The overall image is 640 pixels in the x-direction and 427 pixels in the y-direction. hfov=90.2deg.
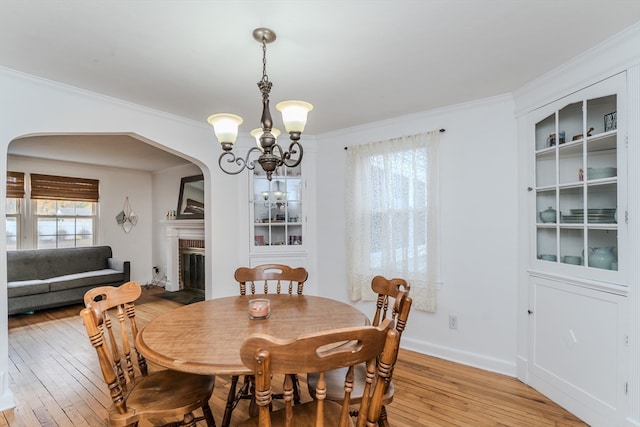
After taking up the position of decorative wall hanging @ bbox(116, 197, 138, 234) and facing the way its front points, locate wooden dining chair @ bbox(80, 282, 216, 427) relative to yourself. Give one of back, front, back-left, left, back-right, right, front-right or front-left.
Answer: front

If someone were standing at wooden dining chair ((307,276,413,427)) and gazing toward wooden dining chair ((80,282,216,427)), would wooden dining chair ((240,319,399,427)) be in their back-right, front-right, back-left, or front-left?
front-left

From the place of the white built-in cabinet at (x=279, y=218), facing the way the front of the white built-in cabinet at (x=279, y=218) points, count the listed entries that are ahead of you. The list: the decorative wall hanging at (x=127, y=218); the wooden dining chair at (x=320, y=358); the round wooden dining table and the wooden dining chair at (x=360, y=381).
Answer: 3

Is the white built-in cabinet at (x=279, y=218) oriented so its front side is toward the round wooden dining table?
yes

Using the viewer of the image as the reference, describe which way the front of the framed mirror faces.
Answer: facing the viewer and to the left of the viewer

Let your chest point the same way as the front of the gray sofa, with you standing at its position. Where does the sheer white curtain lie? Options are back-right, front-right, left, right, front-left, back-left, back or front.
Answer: front

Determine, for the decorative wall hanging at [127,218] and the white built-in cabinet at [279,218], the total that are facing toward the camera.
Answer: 2

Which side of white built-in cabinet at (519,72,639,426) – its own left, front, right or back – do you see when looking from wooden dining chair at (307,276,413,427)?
front

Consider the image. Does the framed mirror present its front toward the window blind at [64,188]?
no

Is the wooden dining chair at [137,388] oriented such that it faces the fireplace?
no

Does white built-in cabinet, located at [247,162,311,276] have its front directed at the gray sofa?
no

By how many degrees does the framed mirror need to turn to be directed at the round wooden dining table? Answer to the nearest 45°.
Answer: approximately 45° to its left

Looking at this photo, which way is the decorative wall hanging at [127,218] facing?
toward the camera

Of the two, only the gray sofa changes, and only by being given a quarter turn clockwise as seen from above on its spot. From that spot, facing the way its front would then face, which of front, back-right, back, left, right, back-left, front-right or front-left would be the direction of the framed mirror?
back-left

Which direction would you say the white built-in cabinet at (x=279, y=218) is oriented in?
toward the camera

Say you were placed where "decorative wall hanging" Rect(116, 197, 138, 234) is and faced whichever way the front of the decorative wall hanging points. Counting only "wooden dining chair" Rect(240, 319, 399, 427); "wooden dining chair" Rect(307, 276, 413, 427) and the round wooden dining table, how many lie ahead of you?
3
